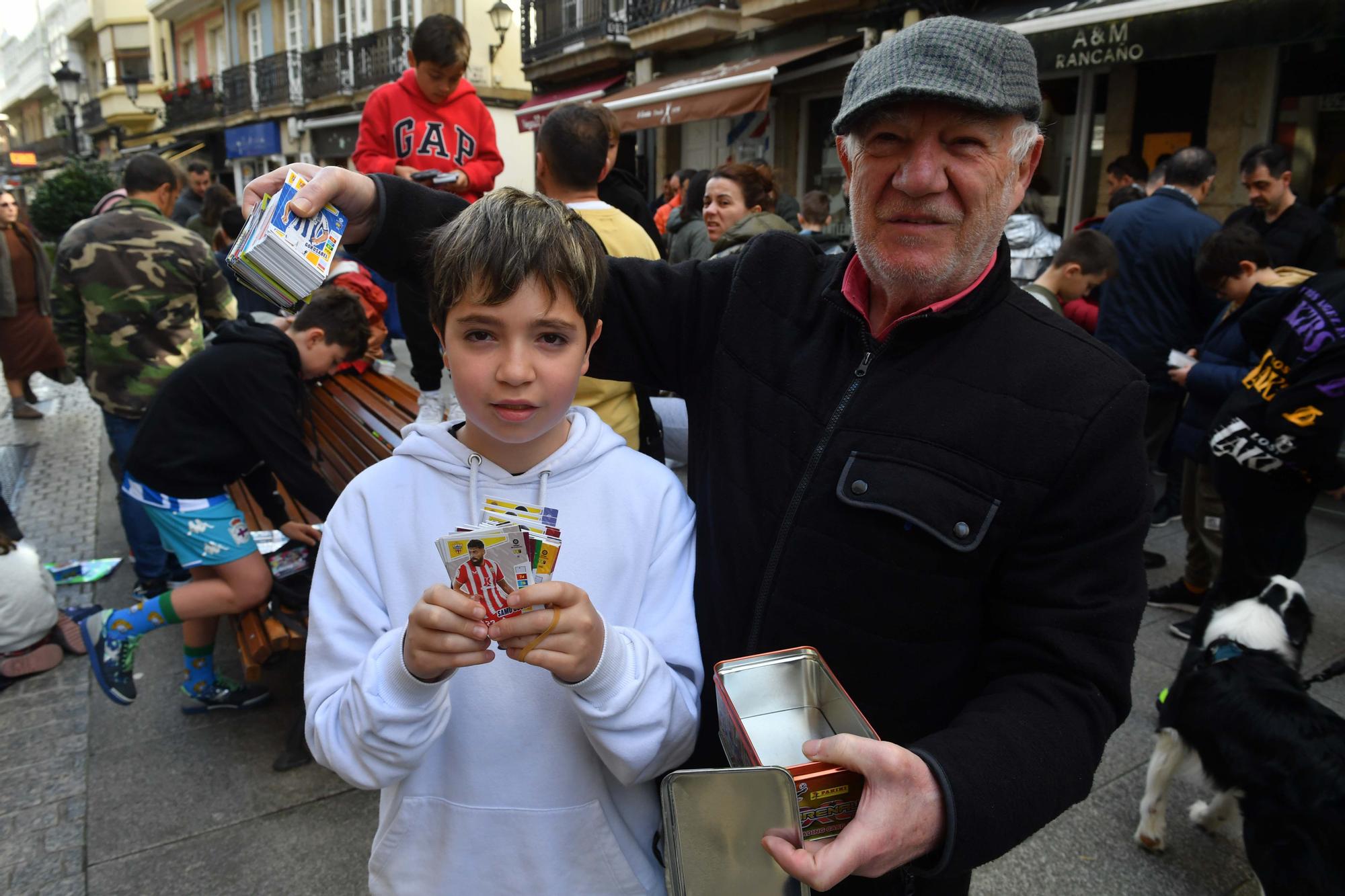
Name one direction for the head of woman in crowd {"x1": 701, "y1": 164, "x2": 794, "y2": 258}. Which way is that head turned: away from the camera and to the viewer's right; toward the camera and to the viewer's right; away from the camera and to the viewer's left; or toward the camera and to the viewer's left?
toward the camera and to the viewer's left

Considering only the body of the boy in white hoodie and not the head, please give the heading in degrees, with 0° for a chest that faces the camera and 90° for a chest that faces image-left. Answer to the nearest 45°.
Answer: approximately 0°

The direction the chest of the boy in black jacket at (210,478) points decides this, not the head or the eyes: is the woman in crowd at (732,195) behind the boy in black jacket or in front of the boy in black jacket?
in front

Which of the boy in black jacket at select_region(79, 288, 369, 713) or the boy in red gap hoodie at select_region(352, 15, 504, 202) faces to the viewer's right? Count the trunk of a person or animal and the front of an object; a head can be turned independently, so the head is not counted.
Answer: the boy in black jacket

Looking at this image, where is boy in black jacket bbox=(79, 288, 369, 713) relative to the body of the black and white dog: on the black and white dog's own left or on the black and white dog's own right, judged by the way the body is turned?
on the black and white dog's own left

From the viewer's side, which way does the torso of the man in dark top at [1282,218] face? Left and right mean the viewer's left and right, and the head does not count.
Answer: facing the viewer and to the left of the viewer

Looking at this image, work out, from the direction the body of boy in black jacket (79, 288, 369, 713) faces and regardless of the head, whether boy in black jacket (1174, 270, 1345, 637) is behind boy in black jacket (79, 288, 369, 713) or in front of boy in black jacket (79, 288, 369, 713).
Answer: in front

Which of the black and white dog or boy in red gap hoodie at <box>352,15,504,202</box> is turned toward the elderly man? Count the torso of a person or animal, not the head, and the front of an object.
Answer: the boy in red gap hoodie

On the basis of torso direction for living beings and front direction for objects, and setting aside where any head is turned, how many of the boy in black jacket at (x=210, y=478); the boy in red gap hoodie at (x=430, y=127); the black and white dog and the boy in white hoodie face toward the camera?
2

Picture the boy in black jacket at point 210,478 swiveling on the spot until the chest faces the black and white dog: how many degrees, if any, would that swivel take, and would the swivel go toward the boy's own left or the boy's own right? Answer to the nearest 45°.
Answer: approximately 45° to the boy's own right

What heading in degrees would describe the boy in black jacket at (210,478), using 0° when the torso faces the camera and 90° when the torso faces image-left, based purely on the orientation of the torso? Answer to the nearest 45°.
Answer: approximately 270°

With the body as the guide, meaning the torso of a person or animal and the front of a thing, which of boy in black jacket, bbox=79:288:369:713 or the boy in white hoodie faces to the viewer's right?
the boy in black jacket

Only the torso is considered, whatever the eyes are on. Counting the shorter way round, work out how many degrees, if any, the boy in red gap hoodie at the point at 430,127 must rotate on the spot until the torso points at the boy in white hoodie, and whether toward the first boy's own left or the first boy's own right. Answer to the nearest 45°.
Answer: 0° — they already face them
